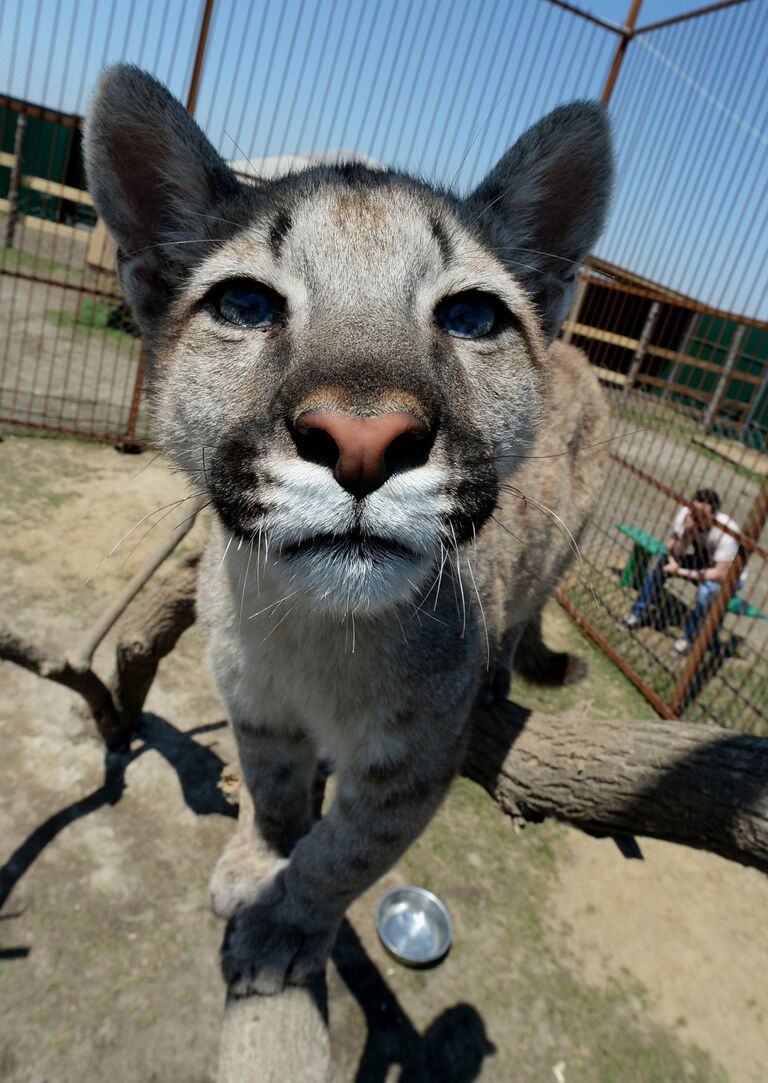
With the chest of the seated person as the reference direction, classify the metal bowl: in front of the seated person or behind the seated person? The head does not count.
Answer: in front

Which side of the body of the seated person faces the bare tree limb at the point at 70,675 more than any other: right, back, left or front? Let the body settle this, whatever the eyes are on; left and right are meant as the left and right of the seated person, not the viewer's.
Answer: front

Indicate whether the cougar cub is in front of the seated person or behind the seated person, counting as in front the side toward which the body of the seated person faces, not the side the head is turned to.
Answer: in front

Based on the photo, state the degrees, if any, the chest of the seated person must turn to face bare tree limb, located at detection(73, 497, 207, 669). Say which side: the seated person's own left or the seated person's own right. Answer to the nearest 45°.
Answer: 0° — they already face it

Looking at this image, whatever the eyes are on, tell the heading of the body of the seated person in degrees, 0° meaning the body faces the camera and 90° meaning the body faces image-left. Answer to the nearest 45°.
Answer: approximately 45°

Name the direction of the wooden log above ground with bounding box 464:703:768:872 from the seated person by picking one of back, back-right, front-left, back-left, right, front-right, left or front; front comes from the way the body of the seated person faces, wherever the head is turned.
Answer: front-left

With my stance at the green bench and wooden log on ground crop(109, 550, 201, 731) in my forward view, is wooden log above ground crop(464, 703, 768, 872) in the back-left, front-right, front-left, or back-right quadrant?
front-left
